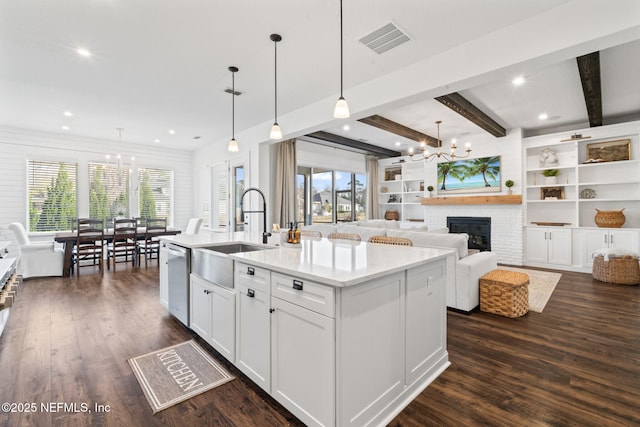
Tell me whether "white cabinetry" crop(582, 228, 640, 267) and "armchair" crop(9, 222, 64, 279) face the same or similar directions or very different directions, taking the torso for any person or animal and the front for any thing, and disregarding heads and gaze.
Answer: very different directions

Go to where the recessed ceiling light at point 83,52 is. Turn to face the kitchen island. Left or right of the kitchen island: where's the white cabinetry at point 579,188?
left

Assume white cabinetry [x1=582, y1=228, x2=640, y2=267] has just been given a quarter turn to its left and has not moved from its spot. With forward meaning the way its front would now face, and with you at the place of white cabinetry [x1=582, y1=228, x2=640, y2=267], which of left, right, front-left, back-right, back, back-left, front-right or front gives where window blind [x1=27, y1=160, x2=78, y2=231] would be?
back-right

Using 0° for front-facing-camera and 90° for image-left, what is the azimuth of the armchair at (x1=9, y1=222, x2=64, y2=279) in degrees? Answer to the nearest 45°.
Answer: approximately 270°

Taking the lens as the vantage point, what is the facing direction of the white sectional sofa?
facing away from the viewer and to the right of the viewer

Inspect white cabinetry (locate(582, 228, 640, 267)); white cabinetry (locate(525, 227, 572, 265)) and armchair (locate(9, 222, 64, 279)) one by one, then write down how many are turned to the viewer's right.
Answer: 1

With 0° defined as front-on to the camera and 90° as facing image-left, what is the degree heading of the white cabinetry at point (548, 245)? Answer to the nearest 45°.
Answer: approximately 0°

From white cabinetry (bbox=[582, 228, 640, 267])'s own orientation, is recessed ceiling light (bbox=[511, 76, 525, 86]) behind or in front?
in front

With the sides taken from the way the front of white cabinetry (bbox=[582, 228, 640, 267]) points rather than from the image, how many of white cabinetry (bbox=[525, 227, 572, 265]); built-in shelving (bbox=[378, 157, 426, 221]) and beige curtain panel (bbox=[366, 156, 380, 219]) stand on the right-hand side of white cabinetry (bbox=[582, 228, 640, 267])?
3

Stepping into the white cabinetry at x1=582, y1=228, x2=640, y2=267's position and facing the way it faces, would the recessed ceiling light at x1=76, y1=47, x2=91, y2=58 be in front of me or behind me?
in front

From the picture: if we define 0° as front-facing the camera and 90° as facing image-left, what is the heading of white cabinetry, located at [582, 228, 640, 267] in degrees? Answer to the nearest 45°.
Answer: approximately 0°
